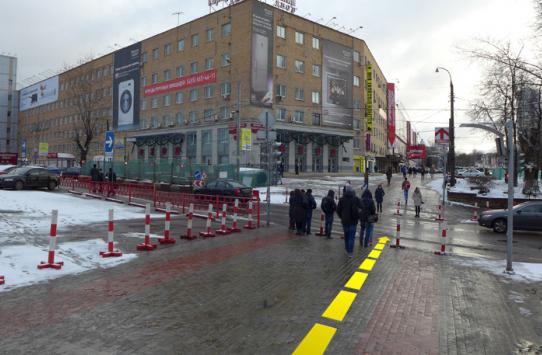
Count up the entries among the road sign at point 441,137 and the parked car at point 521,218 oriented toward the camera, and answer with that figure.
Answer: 1

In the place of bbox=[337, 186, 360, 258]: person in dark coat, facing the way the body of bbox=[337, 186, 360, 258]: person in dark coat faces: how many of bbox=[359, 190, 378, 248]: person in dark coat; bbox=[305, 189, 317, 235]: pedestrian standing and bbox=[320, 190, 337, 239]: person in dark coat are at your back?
0

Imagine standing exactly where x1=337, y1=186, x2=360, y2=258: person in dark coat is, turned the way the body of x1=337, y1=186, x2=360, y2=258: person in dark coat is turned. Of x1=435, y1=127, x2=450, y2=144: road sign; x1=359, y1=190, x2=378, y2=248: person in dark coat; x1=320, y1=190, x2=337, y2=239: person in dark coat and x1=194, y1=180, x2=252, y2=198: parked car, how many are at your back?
0

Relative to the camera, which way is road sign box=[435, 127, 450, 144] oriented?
toward the camera

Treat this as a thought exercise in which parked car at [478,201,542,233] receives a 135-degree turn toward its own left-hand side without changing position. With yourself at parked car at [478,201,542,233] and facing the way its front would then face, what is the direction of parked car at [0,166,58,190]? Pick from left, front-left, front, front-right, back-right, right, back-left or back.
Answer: back-right

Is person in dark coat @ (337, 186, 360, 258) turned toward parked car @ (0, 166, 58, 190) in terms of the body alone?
no

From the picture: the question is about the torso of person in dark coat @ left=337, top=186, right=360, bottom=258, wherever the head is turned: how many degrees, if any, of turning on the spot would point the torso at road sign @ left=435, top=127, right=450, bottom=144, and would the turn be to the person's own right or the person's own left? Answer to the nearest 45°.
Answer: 0° — they already face it

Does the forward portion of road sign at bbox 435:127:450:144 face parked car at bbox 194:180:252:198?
no

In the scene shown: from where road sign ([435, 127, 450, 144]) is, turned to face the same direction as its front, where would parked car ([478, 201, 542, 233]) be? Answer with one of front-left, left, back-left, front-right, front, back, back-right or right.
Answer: front-left

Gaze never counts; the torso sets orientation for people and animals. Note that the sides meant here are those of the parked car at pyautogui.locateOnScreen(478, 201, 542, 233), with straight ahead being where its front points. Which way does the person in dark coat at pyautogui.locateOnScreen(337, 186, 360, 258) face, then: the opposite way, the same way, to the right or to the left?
to the right

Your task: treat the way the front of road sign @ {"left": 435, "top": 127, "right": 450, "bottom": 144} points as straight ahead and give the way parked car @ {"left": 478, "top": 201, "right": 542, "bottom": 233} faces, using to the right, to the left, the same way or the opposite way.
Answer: to the right

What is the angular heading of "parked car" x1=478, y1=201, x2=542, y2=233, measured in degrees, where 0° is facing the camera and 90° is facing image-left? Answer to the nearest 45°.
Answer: approximately 90°

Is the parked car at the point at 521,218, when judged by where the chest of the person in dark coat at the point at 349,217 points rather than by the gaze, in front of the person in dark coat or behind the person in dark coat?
in front

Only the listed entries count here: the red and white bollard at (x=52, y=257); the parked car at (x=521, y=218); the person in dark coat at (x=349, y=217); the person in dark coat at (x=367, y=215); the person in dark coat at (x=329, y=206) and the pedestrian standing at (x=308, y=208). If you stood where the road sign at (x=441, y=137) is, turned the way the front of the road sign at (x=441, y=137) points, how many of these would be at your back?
0

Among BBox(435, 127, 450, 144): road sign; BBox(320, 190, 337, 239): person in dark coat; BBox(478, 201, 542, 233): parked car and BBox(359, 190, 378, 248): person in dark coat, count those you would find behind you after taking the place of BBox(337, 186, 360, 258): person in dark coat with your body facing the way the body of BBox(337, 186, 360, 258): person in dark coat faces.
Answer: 0

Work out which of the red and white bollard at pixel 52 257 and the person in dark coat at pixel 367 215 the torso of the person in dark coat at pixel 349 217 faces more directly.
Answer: the person in dark coat

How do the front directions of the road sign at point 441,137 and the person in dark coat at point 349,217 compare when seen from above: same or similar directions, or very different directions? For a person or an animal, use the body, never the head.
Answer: very different directions

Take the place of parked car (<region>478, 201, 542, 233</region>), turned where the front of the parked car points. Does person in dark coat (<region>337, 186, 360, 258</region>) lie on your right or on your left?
on your left

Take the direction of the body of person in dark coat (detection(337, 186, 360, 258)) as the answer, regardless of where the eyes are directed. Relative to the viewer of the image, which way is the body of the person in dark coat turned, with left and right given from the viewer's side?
facing away from the viewer

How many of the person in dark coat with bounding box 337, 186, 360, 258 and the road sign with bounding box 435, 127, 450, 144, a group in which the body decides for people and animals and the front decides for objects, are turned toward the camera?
1
